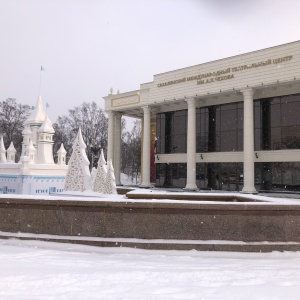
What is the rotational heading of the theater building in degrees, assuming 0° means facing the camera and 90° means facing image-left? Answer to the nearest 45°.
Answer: approximately 45°
